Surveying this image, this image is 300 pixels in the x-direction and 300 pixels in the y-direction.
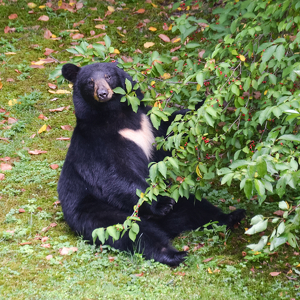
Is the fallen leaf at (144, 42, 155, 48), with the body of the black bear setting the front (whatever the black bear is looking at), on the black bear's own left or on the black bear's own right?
on the black bear's own left

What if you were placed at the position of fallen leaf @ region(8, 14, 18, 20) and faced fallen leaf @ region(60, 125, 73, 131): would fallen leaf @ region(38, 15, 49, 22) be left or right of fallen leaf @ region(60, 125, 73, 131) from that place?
left

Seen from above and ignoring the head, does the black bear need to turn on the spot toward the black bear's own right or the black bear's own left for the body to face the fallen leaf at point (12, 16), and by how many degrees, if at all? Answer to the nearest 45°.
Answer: approximately 135° to the black bear's own left

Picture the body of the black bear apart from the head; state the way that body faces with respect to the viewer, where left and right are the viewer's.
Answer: facing the viewer and to the right of the viewer

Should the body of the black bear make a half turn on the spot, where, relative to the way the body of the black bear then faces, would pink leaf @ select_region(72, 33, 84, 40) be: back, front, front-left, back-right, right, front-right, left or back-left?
front-right

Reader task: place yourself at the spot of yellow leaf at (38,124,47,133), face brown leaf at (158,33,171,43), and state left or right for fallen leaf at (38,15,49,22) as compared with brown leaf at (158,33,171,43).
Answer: left

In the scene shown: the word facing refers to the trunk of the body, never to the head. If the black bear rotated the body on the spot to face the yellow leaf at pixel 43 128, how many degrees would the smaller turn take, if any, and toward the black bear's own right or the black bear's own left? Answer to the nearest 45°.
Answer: approximately 180°

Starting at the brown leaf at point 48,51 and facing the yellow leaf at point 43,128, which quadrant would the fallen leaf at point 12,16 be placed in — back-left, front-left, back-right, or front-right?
back-right

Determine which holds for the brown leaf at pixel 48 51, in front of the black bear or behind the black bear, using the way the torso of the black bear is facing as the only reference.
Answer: behind

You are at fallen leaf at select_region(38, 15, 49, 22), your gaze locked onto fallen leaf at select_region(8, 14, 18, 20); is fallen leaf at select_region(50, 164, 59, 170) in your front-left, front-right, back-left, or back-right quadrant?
back-left
